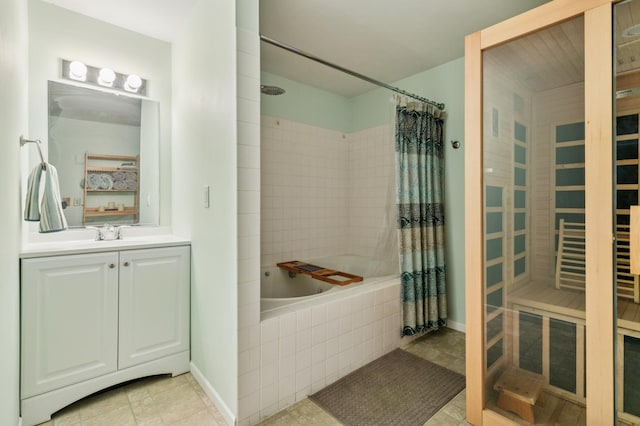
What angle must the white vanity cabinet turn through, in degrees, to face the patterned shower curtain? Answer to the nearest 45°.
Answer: approximately 45° to its left

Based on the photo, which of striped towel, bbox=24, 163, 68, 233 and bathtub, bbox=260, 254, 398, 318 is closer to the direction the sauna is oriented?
the striped towel
